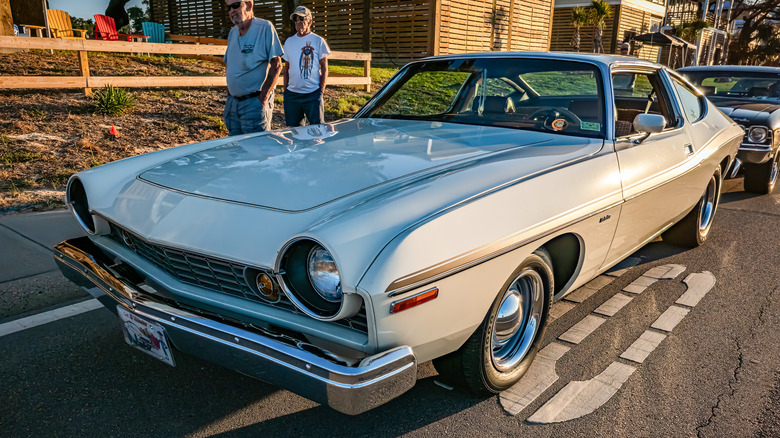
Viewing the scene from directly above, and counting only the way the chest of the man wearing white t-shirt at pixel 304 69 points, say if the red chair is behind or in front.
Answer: behind

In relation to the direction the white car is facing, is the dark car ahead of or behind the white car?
behind

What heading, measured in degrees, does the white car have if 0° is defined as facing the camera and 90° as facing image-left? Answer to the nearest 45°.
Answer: approximately 45°

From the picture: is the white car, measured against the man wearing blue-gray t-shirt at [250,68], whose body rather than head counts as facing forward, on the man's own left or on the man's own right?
on the man's own left

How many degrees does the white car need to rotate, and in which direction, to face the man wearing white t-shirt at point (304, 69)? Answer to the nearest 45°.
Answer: approximately 135° to its right

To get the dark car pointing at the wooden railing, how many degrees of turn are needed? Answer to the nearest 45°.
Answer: approximately 45° to its right

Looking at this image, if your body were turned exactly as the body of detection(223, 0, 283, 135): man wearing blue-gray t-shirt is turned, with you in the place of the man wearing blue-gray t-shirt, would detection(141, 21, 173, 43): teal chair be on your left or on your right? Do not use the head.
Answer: on your right

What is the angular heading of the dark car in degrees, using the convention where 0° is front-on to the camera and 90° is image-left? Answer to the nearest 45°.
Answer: approximately 45°
